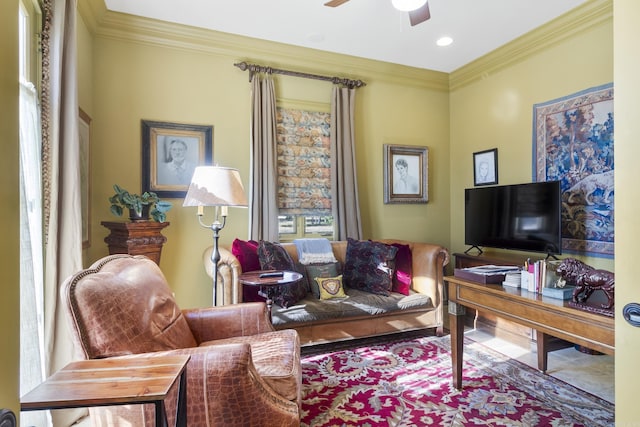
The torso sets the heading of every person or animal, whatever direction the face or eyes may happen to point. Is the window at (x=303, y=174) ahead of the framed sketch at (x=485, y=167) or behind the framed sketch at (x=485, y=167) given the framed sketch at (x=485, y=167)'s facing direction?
ahead

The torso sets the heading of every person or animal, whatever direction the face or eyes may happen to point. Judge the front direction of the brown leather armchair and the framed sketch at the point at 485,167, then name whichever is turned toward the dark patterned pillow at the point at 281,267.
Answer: the framed sketch

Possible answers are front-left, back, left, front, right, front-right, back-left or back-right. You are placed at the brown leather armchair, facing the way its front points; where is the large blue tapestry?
front-left

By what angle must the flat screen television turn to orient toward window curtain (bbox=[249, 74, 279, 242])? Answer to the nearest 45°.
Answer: approximately 45° to its right

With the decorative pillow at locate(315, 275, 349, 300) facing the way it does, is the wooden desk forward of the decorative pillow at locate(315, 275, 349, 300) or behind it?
forward

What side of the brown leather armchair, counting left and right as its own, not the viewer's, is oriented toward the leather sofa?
left

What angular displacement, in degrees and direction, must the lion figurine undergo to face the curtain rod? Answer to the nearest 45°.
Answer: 0° — it already faces it

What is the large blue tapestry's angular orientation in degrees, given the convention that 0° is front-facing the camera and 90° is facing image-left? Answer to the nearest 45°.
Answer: approximately 45°

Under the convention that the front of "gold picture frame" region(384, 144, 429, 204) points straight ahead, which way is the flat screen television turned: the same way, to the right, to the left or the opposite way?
to the right

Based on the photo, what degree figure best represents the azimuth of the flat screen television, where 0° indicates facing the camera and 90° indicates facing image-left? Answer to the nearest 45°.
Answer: approximately 45°

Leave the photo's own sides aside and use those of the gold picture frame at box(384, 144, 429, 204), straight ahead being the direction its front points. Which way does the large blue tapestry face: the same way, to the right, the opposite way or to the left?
to the right

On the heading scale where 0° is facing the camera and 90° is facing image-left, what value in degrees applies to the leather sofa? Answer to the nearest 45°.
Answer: approximately 315°
